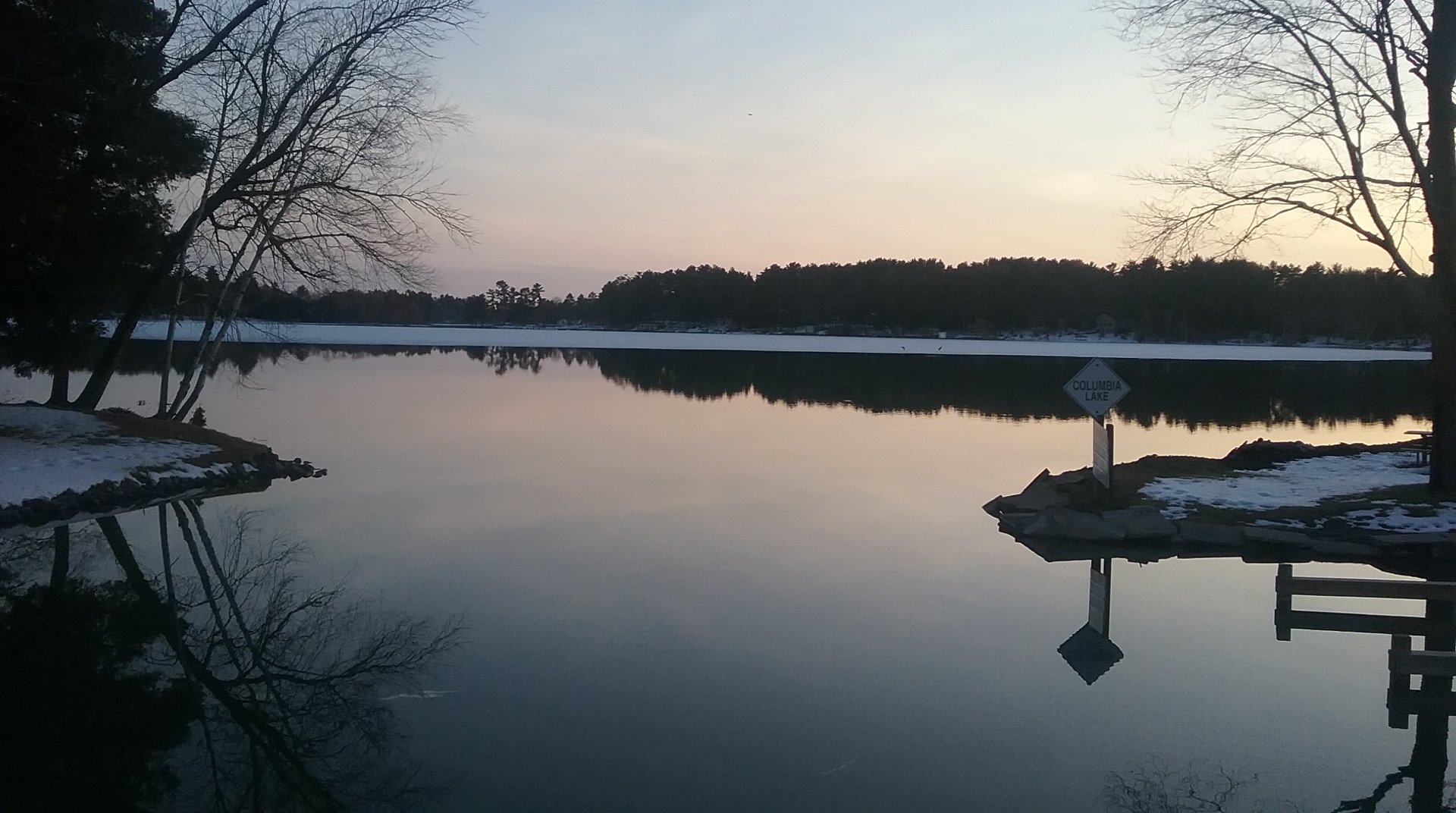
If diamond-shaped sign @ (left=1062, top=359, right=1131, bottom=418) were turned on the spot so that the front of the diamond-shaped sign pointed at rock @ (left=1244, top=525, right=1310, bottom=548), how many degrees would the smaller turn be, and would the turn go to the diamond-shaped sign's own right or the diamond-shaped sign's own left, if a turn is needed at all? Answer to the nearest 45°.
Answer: approximately 45° to the diamond-shaped sign's own left

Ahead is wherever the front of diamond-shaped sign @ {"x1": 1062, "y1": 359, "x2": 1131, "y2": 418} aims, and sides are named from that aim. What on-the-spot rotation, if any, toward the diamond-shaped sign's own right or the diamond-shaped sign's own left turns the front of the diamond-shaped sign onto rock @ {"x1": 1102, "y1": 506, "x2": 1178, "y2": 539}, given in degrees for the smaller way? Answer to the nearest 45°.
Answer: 0° — it already faces it

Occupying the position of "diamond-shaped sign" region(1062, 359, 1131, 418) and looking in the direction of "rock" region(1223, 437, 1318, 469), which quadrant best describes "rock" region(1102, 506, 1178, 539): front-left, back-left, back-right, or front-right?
back-right

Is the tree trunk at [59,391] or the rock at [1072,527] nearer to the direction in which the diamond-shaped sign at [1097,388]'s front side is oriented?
the rock

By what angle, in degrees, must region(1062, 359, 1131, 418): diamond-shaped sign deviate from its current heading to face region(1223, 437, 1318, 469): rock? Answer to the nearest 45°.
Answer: approximately 135° to its left

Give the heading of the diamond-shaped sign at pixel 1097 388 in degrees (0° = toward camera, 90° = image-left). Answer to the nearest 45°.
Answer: approximately 0°

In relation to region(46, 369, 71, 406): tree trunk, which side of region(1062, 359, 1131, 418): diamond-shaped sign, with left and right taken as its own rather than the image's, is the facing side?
right

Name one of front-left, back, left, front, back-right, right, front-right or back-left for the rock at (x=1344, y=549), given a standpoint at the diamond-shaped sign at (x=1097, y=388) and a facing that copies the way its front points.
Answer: front-left

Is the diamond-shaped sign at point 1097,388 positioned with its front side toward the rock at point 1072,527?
yes
